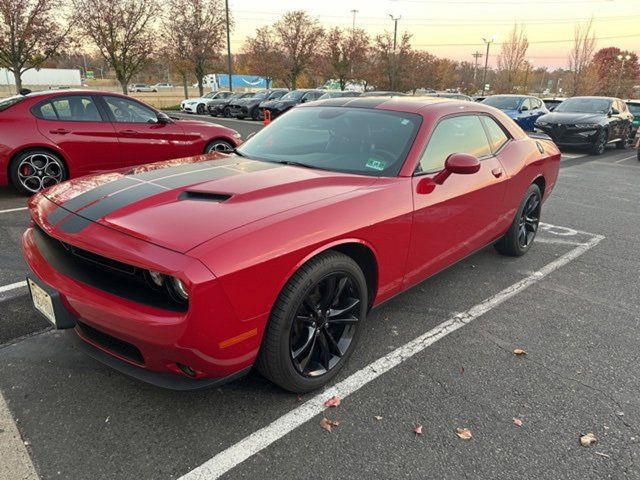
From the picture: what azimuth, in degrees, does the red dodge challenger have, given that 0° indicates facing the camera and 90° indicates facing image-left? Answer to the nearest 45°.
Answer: approximately 45°

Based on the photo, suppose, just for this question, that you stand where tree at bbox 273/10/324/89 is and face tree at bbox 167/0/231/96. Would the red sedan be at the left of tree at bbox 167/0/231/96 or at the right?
left

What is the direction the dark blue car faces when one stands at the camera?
facing the viewer and to the left of the viewer

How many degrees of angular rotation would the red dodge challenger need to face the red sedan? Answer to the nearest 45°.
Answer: approximately 90° to its right

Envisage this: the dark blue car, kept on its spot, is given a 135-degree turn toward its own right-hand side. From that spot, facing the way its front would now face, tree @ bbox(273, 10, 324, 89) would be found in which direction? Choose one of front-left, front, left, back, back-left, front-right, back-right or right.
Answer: front-left

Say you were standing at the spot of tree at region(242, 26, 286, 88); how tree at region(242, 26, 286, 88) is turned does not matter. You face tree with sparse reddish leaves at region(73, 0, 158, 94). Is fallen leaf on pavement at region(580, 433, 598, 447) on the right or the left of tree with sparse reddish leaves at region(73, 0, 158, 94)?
left

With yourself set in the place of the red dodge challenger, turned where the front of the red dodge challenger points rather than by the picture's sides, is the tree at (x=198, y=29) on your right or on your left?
on your right

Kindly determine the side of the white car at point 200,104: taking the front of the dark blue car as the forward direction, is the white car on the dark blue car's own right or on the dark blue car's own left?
on the dark blue car's own right

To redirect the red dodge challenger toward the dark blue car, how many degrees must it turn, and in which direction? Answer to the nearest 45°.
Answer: approximately 180°

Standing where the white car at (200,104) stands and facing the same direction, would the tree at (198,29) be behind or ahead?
behind

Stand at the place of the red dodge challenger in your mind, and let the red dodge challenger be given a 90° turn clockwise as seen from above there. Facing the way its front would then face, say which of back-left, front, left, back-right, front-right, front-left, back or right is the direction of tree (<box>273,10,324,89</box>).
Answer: front-right
